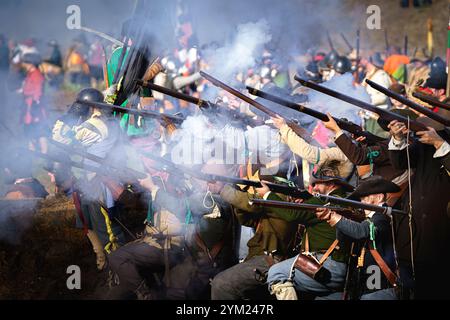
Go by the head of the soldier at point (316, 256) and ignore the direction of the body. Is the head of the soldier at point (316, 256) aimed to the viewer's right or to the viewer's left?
to the viewer's left

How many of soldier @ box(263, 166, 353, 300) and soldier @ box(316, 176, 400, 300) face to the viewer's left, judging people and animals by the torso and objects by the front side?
2

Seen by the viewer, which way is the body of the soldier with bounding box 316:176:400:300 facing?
to the viewer's left

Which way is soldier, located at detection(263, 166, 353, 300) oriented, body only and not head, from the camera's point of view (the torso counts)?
to the viewer's left
